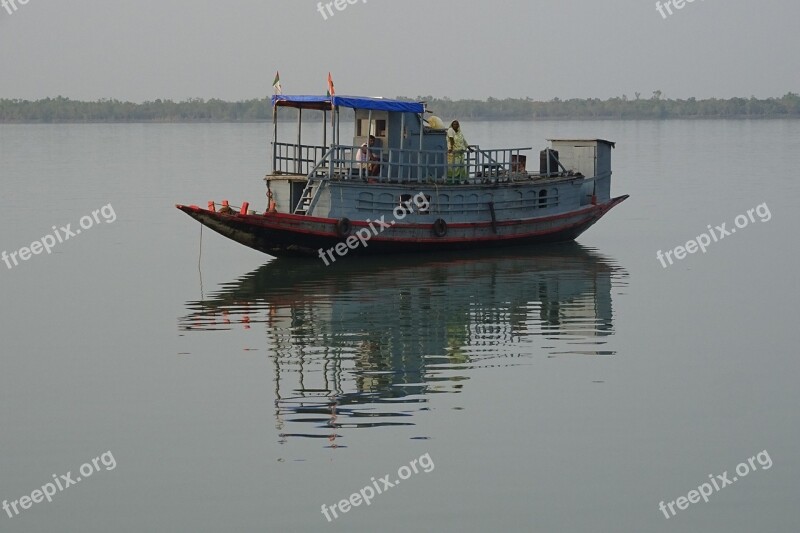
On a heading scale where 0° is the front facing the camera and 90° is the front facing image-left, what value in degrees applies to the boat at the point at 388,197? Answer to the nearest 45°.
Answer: approximately 90°
